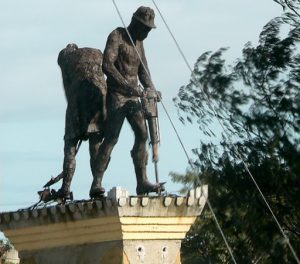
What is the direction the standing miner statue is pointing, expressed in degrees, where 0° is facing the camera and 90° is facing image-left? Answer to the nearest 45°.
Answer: approximately 315°
